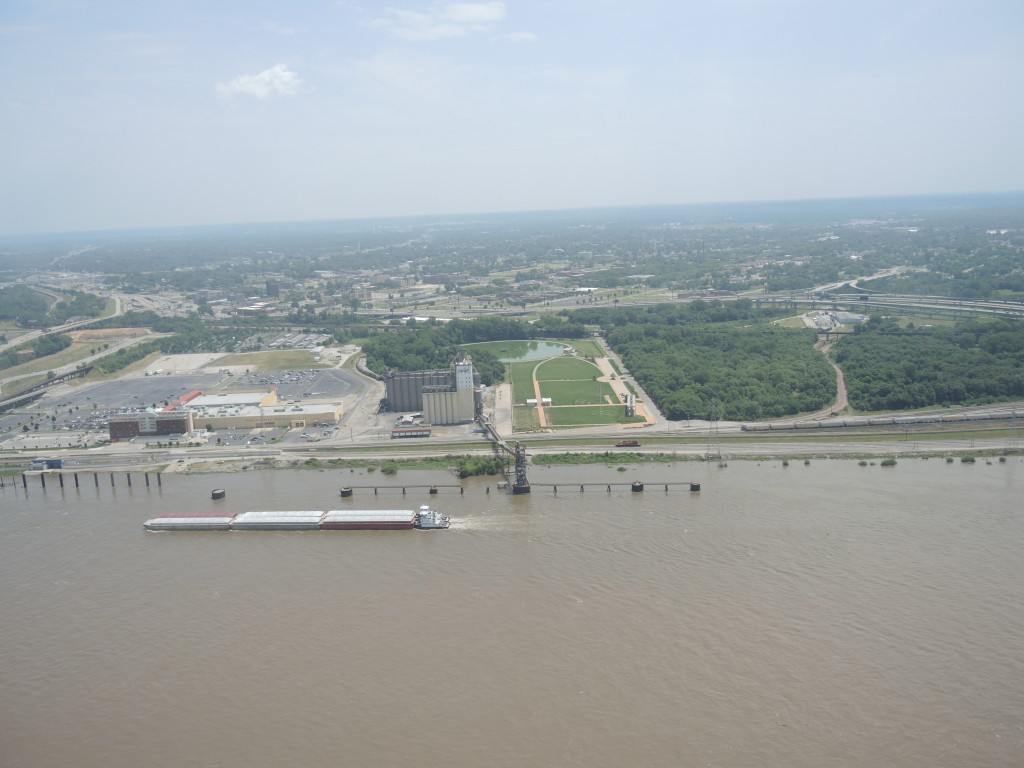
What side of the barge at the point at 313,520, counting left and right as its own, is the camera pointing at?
left

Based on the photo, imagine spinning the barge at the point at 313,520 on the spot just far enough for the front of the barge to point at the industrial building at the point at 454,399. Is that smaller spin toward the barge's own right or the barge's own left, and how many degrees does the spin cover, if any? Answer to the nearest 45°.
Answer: approximately 135° to the barge's own right

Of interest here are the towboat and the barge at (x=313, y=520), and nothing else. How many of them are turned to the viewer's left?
2

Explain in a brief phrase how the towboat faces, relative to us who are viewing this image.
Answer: facing to the left of the viewer

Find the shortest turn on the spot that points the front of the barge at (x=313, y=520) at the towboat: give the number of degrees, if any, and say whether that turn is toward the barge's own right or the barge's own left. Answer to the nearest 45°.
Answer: approximately 135° to the barge's own left

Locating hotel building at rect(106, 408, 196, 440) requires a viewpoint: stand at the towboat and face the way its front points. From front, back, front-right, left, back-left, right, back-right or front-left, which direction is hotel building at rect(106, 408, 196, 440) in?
front-right

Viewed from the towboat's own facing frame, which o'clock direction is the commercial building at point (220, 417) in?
The commercial building is roughly at 2 o'clock from the towboat.

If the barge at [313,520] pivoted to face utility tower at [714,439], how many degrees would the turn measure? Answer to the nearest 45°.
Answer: approximately 180°

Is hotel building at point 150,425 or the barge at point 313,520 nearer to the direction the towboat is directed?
the barge
